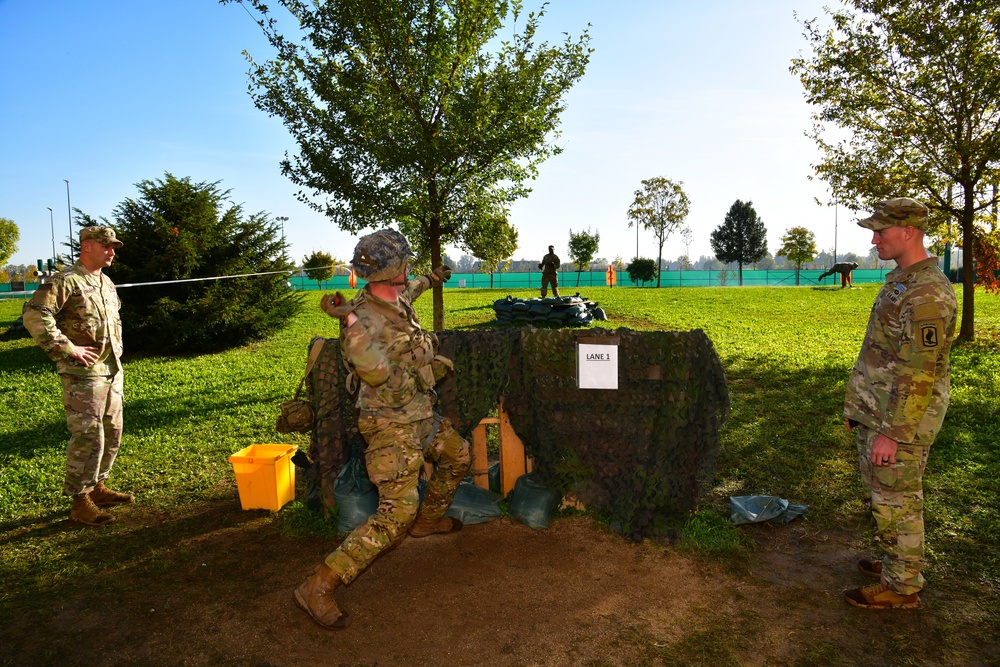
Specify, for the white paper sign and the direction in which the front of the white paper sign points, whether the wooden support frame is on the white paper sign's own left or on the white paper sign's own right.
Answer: on the white paper sign's own right

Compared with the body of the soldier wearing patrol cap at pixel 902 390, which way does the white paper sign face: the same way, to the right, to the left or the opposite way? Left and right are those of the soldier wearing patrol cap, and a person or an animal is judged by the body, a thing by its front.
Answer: to the left

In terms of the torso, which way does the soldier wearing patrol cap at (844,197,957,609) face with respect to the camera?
to the viewer's left

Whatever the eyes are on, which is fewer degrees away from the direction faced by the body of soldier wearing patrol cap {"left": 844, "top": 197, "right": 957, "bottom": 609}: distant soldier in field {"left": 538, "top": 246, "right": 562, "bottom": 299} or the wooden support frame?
the wooden support frame

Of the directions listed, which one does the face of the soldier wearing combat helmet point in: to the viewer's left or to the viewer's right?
to the viewer's right

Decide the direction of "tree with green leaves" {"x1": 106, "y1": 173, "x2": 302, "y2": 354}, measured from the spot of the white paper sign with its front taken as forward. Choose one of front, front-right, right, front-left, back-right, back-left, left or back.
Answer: back-right

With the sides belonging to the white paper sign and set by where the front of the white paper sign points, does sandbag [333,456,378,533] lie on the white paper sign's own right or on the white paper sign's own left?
on the white paper sign's own right

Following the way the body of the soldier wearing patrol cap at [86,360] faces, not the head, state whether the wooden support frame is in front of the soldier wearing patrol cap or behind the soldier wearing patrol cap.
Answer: in front

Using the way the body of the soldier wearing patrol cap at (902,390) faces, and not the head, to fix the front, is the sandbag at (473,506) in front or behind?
in front

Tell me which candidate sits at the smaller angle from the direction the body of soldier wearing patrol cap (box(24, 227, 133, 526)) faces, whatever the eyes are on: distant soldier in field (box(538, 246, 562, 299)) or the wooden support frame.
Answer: the wooden support frame

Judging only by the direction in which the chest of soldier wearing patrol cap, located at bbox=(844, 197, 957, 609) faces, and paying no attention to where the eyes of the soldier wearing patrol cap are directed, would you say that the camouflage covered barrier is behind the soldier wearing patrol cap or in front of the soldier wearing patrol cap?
in front

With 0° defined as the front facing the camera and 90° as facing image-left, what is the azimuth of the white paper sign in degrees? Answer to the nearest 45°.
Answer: approximately 0°

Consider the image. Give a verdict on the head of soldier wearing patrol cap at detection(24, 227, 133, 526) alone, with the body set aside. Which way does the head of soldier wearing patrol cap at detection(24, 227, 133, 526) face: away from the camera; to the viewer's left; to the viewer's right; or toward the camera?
to the viewer's right

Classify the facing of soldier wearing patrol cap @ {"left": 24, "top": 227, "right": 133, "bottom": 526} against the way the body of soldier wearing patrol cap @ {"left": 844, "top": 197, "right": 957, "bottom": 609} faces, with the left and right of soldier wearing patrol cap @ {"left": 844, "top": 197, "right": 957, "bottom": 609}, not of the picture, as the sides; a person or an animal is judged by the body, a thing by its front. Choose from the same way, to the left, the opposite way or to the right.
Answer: the opposite way

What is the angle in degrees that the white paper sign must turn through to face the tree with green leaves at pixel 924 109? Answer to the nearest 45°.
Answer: approximately 135° to its left

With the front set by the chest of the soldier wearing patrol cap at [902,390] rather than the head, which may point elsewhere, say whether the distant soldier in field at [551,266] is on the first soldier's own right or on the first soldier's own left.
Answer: on the first soldier's own right
